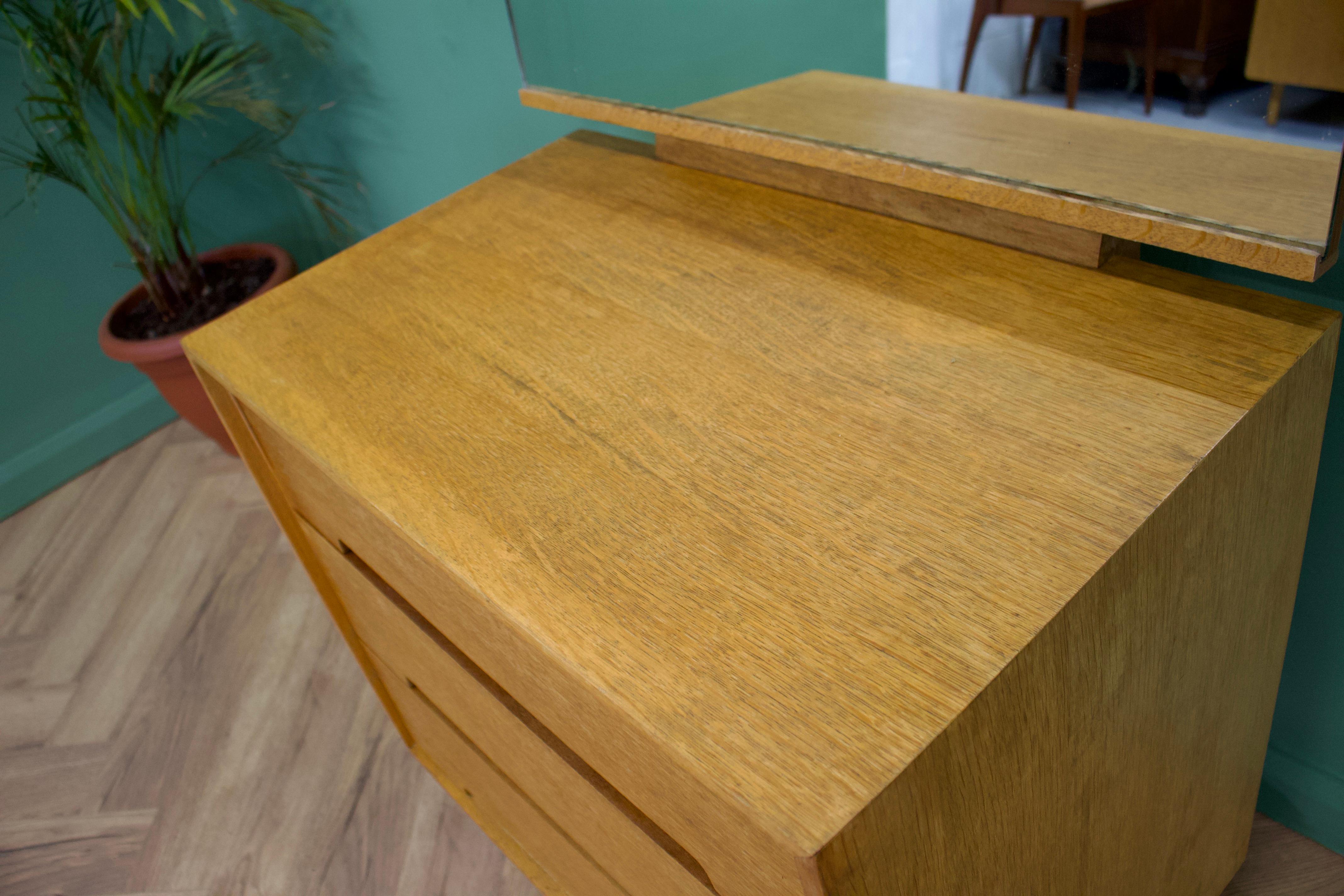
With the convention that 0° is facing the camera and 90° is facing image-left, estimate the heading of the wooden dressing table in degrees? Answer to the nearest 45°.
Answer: approximately 45°

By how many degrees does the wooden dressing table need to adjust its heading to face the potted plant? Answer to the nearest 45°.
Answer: approximately 90° to its right
